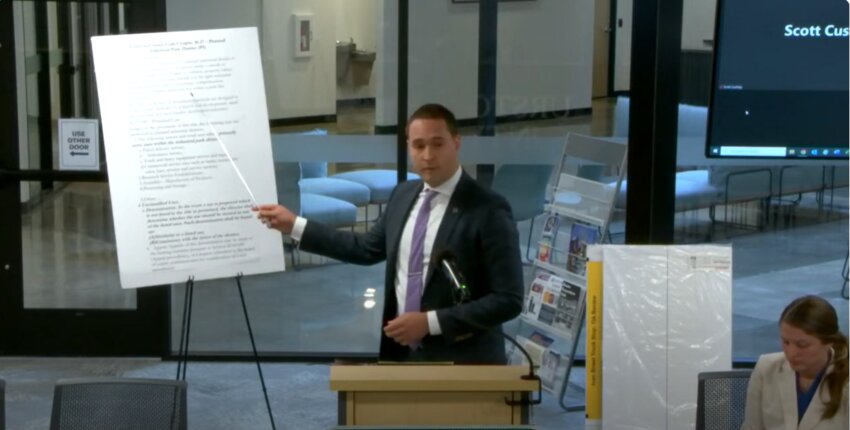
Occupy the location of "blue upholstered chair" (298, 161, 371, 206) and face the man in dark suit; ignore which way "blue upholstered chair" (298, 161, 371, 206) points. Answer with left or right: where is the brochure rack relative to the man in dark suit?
left

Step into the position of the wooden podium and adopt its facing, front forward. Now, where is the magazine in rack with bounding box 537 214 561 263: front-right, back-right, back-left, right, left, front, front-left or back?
back

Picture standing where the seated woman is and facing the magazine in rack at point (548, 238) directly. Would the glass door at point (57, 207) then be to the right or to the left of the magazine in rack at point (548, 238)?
left

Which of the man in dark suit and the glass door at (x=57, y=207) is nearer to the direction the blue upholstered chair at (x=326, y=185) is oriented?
the man in dark suit

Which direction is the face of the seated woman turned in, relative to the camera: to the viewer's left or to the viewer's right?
to the viewer's left

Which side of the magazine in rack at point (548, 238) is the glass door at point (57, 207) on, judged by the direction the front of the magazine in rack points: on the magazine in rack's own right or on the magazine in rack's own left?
on the magazine in rack's own right

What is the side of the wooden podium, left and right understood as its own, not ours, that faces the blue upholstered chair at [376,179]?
back
